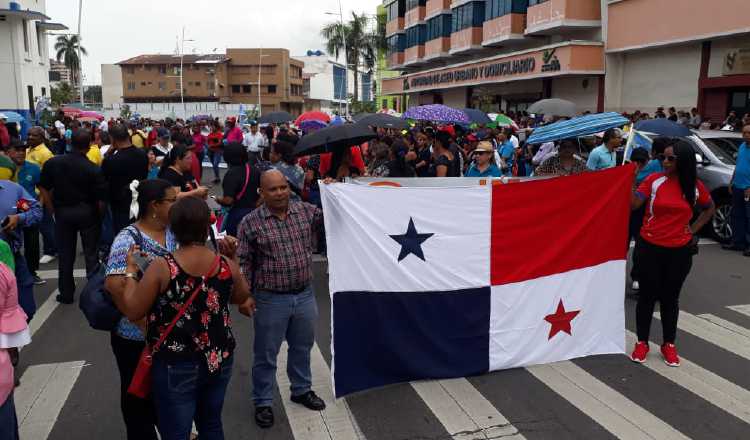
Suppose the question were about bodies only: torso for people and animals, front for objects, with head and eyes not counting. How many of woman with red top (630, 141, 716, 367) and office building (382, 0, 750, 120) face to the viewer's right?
0

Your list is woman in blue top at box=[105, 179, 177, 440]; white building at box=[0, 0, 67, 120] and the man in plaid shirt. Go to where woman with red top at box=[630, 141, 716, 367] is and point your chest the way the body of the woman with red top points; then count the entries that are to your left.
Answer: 0

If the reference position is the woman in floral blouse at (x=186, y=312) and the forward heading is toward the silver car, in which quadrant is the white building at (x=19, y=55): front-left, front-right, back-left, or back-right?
front-left

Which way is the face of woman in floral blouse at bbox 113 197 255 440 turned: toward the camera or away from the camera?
away from the camera

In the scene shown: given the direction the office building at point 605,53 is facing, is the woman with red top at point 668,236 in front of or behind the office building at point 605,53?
in front

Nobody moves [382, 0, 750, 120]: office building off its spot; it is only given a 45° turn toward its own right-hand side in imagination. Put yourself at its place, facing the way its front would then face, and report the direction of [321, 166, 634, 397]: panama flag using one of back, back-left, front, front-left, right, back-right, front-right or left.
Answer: left

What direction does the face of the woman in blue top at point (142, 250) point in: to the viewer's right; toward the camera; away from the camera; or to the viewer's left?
to the viewer's right

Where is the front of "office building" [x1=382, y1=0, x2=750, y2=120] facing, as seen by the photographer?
facing the viewer and to the left of the viewer

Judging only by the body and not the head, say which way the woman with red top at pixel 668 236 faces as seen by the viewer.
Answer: toward the camera

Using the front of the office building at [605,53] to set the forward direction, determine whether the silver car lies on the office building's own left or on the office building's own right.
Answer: on the office building's own left

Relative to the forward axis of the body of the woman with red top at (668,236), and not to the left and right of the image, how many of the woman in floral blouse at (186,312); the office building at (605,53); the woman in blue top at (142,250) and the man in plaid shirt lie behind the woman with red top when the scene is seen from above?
1

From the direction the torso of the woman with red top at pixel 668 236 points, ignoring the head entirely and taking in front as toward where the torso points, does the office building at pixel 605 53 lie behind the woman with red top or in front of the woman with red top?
behind

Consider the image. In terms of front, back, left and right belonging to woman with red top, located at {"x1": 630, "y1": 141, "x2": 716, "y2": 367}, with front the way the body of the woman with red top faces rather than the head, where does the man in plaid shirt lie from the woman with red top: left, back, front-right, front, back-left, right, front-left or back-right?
front-right

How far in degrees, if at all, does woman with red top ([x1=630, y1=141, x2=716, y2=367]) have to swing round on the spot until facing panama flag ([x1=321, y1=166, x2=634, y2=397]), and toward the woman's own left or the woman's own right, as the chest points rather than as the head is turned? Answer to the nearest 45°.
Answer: approximately 45° to the woman's own right

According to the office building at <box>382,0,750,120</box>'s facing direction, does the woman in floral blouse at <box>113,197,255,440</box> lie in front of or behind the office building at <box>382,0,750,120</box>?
in front

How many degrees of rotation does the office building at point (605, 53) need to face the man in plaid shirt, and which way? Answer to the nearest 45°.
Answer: approximately 45° to its left

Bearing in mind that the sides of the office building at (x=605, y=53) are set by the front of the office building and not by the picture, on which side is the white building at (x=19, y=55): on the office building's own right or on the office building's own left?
on the office building's own right

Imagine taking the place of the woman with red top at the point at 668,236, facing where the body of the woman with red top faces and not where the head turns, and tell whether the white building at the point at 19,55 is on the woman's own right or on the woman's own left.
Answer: on the woman's own right
